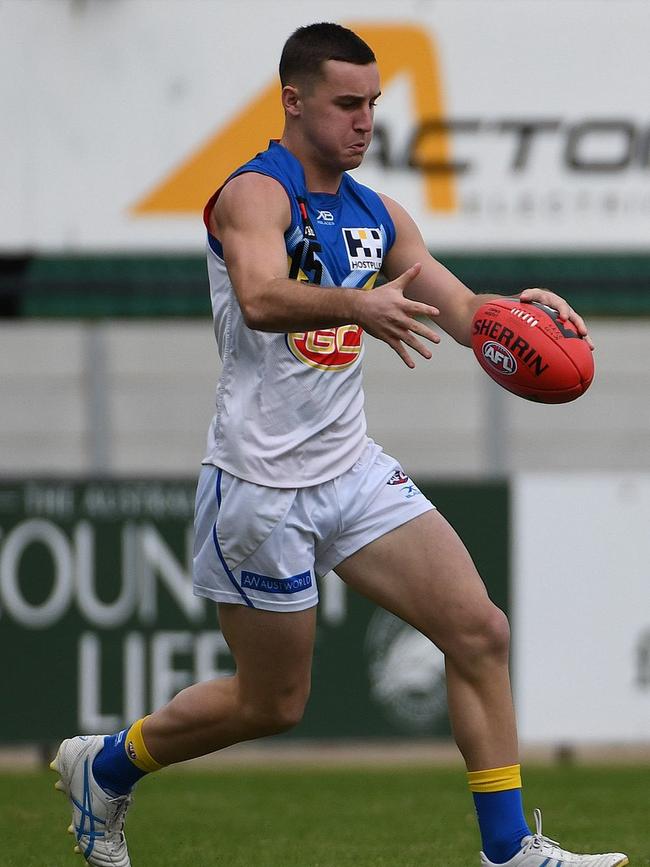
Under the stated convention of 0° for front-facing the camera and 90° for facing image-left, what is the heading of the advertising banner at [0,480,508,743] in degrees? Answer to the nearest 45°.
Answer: approximately 0°

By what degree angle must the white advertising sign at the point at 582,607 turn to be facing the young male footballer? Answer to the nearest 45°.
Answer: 0° — it already faces them

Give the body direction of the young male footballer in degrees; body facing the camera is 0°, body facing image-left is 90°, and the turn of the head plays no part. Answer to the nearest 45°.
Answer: approximately 315°

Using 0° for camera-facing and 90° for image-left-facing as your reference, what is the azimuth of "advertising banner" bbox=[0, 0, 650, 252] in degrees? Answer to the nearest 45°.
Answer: approximately 0°

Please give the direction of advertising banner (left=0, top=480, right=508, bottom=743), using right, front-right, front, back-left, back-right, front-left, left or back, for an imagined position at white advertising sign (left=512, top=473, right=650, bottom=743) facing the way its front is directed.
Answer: right

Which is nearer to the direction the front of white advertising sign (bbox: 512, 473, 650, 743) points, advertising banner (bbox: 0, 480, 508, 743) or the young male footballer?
the young male footballer

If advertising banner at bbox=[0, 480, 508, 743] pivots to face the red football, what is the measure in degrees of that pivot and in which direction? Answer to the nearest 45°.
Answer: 0° — it already faces it
